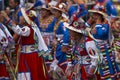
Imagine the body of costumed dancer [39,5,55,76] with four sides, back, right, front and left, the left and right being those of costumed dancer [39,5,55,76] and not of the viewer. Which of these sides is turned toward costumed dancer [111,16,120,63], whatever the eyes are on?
left

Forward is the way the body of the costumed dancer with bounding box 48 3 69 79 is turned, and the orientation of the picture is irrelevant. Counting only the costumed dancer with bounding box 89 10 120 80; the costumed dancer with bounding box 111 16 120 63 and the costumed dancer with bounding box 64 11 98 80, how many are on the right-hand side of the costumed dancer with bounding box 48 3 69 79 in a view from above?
0

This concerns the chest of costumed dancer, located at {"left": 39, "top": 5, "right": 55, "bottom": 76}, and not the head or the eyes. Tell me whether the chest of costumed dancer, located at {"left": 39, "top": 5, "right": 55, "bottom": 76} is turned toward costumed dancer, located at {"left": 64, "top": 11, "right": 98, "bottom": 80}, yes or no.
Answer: no

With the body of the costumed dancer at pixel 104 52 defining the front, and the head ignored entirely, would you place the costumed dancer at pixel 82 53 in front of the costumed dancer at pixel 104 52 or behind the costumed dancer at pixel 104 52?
in front

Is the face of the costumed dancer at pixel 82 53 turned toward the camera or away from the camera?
toward the camera

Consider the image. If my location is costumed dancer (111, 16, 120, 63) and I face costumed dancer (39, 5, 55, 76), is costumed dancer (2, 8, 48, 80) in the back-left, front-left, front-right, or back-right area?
front-left

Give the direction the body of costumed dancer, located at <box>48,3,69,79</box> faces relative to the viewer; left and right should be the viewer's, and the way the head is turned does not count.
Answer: facing the viewer and to the left of the viewer
